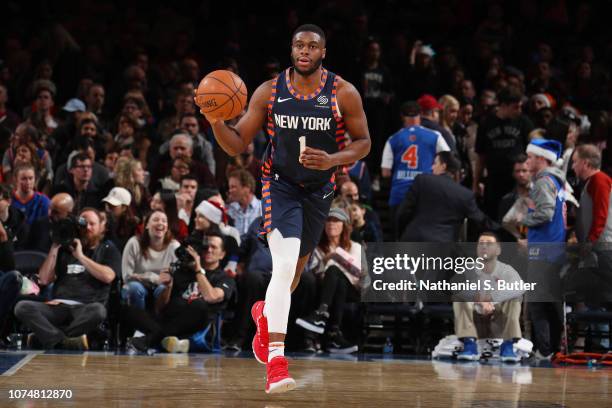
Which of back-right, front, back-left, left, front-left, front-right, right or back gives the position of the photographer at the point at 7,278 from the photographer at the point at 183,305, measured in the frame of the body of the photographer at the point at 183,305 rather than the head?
front-right

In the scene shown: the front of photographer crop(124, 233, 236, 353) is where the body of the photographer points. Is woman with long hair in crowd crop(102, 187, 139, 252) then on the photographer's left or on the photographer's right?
on the photographer's right

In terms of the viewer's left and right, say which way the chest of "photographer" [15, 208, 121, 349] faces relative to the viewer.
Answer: facing the viewer and to the left of the viewer

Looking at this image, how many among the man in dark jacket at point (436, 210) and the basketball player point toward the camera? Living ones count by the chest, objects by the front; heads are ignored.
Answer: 1

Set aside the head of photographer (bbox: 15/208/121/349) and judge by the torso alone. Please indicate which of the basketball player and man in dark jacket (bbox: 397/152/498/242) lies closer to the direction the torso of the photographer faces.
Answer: the basketball player

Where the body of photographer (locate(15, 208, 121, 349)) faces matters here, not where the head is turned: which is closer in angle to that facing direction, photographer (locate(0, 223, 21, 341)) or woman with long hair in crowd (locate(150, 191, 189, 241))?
the photographer

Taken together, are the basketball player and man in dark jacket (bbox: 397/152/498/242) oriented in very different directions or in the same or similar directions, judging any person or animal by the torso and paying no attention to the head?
very different directions

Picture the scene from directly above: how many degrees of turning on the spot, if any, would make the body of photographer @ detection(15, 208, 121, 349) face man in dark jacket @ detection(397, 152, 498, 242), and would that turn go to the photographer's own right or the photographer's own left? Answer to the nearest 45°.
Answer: approximately 135° to the photographer's own left

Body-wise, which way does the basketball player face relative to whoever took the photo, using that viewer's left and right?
facing the viewer

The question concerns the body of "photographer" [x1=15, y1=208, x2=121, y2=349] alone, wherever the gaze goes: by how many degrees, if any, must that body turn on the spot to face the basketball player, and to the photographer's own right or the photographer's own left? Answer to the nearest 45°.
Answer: approximately 45° to the photographer's own left

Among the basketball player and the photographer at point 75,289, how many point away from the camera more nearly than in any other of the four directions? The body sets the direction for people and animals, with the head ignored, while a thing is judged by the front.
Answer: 0
